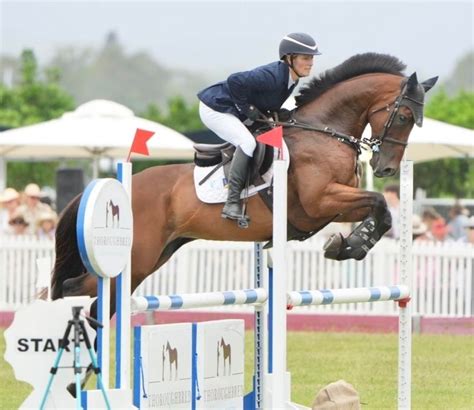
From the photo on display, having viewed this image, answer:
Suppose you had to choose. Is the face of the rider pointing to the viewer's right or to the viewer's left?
to the viewer's right

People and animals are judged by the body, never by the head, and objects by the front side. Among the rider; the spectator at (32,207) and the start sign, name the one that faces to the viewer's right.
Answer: the rider

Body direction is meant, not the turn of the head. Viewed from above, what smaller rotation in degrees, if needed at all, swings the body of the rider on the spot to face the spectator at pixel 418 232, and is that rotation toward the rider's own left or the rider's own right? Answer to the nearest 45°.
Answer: approximately 90° to the rider's own left

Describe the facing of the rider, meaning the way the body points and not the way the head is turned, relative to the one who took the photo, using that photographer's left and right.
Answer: facing to the right of the viewer

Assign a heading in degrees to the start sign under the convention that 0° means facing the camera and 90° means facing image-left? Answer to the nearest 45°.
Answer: approximately 0°

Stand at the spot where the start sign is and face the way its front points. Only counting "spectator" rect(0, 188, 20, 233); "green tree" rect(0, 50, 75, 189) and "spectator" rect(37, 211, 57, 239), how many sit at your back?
3

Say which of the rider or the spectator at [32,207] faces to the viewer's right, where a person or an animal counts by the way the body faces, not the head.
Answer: the rider

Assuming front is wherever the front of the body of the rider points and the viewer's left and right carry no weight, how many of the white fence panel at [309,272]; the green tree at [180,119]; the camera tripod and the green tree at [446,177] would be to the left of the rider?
3

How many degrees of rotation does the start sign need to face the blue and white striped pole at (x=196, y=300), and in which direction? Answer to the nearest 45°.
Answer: approximately 135° to its left

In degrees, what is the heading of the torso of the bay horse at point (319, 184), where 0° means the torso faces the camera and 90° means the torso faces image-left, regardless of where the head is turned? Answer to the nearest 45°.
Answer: approximately 270°

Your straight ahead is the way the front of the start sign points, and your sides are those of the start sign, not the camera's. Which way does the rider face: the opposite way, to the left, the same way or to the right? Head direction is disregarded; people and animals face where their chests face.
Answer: to the left
